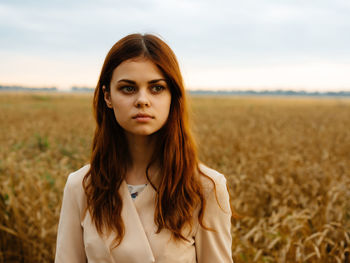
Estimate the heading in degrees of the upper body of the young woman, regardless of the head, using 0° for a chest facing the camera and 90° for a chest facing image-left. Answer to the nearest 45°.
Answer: approximately 0°
